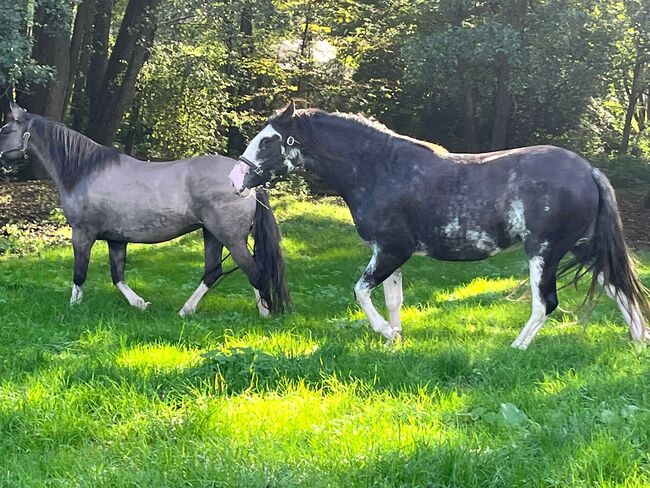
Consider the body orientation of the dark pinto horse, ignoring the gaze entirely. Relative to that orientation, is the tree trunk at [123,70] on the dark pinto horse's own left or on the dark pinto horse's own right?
on the dark pinto horse's own right

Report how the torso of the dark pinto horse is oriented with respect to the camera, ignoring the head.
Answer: to the viewer's left

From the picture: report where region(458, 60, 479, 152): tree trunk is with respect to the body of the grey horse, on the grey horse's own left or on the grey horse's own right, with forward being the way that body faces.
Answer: on the grey horse's own right

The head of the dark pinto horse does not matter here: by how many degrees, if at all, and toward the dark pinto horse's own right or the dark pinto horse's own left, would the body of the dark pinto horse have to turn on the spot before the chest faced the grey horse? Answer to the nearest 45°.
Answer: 0° — it already faces it

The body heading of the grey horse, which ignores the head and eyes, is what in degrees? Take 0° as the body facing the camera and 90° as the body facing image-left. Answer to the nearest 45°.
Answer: approximately 90°

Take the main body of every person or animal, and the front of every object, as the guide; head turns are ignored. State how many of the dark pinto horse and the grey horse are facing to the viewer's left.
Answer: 2

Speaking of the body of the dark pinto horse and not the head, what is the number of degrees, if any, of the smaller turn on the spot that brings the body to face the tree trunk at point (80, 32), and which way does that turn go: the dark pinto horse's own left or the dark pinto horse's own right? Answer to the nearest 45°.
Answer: approximately 45° to the dark pinto horse's own right

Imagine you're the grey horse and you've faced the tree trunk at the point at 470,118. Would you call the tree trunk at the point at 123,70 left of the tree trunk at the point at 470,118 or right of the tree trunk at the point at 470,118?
left

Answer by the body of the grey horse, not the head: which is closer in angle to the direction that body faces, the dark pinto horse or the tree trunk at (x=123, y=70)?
the tree trunk

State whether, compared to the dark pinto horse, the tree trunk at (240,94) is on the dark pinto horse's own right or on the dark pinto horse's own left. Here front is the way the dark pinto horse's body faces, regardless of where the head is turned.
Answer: on the dark pinto horse's own right

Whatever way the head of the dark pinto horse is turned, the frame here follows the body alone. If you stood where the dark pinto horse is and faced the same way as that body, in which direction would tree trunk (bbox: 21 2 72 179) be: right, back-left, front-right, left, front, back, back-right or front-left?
front-right

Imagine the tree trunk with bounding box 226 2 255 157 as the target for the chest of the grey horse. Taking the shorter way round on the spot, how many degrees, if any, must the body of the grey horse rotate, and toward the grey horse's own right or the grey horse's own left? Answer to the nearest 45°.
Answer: approximately 90° to the grey horse's own right

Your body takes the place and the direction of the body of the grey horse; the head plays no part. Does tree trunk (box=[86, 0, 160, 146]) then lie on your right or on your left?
on your right

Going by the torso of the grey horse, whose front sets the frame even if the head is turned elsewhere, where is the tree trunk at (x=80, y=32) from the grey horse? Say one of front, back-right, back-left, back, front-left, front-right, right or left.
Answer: right
